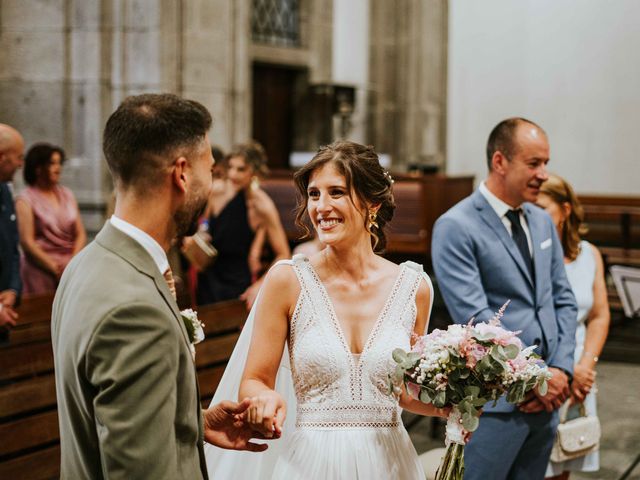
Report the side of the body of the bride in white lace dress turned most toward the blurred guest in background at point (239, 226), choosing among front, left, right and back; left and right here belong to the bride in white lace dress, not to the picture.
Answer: back

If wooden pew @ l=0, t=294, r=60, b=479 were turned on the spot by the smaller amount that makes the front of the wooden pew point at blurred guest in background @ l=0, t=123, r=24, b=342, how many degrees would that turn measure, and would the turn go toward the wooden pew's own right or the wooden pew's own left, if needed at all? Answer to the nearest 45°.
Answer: approximately 135° to the wooden pew's own left

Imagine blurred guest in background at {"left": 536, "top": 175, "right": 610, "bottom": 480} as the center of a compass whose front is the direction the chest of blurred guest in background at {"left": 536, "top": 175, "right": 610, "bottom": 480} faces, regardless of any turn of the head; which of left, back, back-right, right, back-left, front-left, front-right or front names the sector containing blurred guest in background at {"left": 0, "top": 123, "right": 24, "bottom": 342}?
front-right

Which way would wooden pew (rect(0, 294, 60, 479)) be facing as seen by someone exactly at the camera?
facing the viewer and to the right of the viewer

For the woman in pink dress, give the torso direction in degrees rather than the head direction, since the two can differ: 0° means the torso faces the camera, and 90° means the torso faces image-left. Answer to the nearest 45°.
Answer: approximately 315°

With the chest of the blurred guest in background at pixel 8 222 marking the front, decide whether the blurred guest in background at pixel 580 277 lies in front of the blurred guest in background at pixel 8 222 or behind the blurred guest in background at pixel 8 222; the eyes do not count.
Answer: in front

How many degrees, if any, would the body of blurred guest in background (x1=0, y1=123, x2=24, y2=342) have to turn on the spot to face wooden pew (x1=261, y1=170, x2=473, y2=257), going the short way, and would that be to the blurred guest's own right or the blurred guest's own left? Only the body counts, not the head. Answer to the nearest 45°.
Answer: approximately 90° to the blurred guest's own left

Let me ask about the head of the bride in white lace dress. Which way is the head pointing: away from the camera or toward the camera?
toward the camera

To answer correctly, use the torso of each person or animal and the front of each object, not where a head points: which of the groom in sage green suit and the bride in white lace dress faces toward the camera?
the bride in white lace dress

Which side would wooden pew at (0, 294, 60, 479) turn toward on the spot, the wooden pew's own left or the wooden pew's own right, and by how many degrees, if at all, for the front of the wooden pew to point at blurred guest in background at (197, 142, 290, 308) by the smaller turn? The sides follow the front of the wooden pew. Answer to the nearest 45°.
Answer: approximately 90° to the wooden pew's own left

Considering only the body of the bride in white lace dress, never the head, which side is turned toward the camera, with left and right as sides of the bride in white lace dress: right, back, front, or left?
front

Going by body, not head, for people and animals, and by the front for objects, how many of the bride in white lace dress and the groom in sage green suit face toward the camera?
1
